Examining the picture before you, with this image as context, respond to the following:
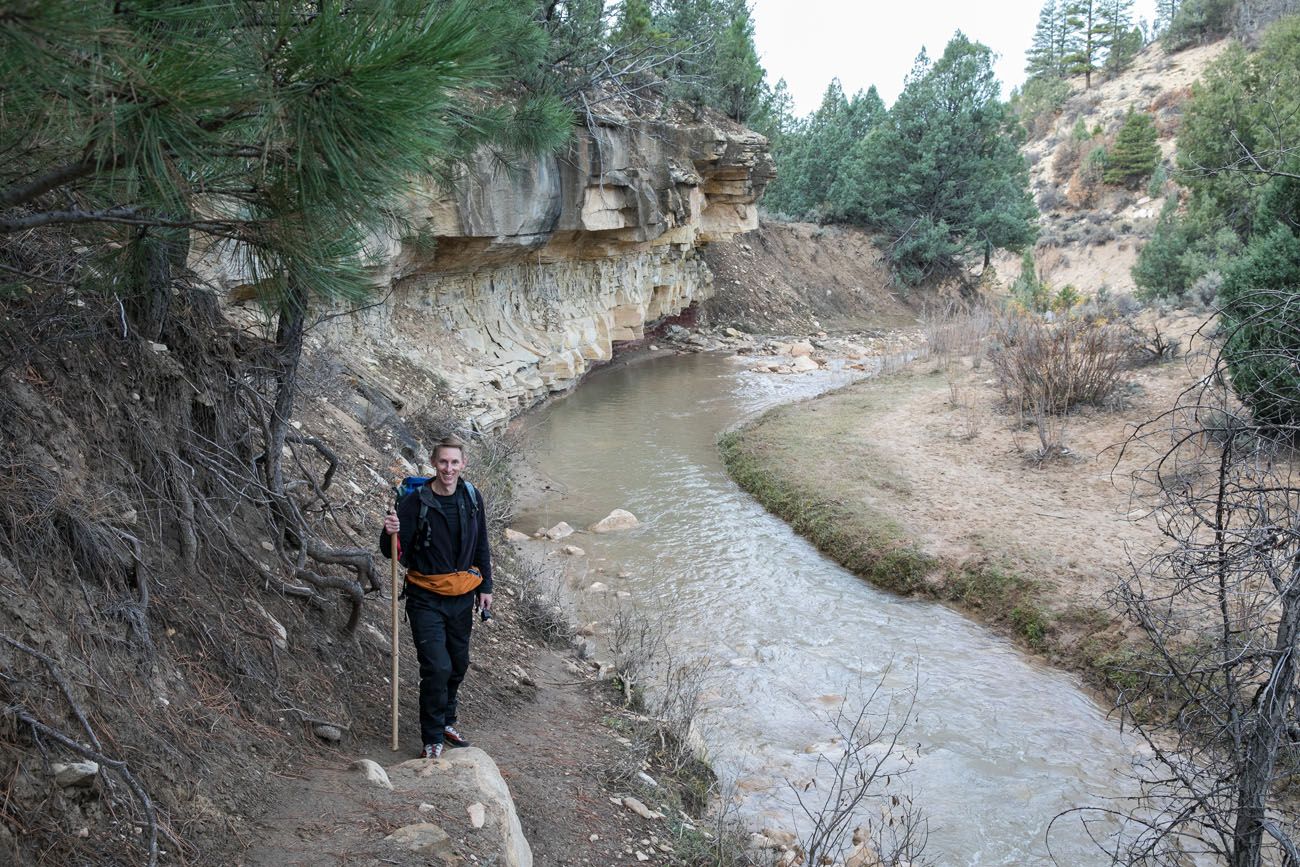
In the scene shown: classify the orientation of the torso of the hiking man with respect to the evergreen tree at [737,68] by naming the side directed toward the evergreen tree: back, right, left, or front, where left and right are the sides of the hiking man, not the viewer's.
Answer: back

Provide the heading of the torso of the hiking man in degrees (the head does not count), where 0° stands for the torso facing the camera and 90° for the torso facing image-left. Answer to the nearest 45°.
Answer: approximately 0°

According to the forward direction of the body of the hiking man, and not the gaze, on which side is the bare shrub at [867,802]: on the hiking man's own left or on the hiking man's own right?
on the hiking man's own left

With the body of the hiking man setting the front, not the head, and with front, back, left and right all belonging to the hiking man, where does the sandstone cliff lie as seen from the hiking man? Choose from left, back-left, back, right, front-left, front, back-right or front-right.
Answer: back

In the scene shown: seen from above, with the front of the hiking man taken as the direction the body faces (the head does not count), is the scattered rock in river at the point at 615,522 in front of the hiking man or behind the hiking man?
behind

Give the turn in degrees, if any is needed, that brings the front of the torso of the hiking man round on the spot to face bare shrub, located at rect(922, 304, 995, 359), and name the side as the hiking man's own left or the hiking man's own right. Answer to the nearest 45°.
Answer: approximately 135° to the hiking man's own left

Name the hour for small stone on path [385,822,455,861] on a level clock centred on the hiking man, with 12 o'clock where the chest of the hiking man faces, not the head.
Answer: The small stone on path is roughly at 12 o'clock from the hiking man.
